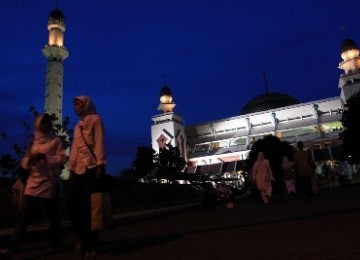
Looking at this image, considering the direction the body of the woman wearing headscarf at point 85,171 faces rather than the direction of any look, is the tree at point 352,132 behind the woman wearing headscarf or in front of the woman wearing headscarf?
behind

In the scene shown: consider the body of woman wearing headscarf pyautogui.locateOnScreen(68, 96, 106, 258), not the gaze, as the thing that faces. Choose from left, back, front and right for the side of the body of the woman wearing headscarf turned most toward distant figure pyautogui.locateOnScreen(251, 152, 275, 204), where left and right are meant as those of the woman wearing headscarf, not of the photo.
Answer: back

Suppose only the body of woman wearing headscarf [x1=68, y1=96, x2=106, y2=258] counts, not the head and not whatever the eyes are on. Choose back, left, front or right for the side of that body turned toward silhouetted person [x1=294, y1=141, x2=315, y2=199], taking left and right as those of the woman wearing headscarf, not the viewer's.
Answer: back

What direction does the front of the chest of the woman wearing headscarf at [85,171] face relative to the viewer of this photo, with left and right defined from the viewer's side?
facing the viewer and to the left of the viewer

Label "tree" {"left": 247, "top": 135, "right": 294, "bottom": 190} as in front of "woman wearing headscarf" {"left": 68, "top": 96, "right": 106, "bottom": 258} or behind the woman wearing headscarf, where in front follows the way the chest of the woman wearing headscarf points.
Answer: behind

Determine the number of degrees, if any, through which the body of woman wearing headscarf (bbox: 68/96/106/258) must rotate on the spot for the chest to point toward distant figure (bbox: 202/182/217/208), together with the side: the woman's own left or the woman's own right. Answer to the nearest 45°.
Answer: approximately 180°

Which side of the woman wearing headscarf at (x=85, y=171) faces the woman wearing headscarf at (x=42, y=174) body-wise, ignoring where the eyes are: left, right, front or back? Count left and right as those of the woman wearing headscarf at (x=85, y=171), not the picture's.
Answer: right
